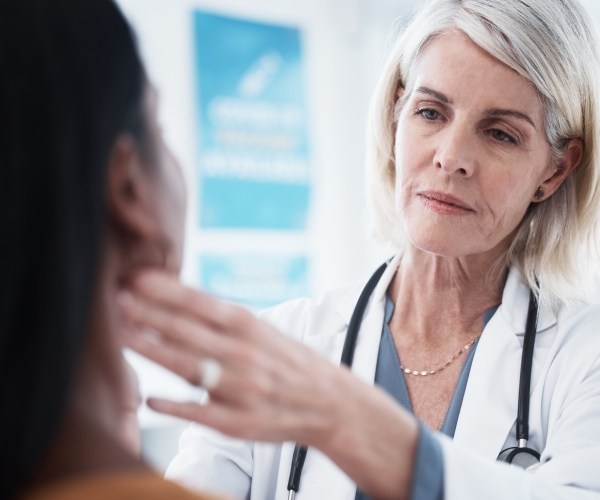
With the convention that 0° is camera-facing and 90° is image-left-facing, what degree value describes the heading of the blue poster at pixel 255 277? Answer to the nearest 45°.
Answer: approximately 0°

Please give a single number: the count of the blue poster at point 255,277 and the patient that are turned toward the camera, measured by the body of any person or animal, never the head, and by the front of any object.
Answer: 1

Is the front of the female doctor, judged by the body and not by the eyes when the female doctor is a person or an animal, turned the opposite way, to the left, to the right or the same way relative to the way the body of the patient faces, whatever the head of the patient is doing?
the opposite way

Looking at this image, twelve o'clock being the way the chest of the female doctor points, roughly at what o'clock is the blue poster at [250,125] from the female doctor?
The blue poster is roughly at 4 o'clock from the female doctor.

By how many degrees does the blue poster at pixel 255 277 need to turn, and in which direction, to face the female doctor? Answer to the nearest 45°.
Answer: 0° — it already faces them

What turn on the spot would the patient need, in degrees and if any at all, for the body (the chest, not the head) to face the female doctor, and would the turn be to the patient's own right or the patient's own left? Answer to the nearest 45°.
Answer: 0° — they already face them

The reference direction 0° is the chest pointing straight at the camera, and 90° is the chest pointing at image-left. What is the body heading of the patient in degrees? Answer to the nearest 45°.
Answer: approximately 225°

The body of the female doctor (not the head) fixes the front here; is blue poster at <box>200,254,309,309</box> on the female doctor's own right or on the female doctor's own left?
on the female doctor's own right

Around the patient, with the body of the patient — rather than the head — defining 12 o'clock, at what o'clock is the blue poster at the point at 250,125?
The blue poster is roughly at 11 o'clock from the patient.

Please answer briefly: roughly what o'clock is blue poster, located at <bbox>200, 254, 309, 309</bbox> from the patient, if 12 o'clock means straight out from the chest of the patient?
The blue poster is roughly at 11 o'clock from the patient.

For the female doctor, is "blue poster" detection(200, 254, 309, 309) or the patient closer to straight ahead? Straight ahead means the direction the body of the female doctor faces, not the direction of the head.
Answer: the patient

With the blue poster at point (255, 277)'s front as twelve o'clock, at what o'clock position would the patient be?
The patient is roughly at 12 o'clock from the blue poster.

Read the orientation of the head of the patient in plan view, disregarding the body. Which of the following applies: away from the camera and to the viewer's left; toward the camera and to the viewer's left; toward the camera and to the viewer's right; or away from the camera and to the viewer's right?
away from the camera and to the viewer's right
